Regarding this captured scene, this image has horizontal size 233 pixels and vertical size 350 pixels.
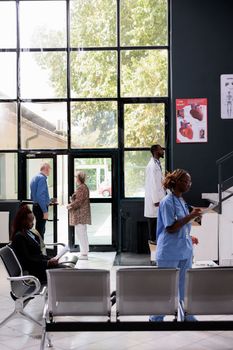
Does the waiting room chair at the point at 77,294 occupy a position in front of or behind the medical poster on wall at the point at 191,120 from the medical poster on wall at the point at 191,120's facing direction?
in front

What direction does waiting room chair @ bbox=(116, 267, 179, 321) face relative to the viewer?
away from the camera

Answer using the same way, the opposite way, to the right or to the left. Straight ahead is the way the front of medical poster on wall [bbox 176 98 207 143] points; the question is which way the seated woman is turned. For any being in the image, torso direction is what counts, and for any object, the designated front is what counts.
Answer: to the left

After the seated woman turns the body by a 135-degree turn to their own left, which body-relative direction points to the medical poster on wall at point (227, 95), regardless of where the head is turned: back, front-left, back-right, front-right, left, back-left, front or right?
right

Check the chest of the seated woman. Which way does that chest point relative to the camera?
to the viewer's right

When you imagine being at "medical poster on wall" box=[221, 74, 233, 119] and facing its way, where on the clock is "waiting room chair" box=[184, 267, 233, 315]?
The waiting room chair is roughly at 12 o'clock from the medical poster on wall.

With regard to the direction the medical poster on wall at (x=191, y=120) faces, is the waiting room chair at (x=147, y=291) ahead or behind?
ahead

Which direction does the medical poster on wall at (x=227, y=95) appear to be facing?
toward the camera

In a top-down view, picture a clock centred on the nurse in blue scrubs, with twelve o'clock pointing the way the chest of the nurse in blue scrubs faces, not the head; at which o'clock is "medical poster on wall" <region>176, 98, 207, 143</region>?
The medical poster on wall is roughly at 9 o'clock from the nurse in blue scrubs.

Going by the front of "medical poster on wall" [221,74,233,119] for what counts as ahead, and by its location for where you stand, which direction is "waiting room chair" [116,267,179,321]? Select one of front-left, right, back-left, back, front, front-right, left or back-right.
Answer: front

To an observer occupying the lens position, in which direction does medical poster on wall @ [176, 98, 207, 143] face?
facing the viewer

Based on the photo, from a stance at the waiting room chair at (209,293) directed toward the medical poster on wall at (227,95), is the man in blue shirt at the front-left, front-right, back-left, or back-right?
front-left

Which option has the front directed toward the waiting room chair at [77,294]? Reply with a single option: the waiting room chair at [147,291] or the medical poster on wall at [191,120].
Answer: the medical poster on wall

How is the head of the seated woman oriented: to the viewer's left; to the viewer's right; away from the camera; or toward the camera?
to the viewer's right

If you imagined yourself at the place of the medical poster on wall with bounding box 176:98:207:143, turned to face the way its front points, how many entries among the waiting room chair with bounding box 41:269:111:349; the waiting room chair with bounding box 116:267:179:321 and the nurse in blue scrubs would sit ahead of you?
3

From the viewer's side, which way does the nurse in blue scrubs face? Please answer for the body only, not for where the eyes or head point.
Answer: to the viewer's right
